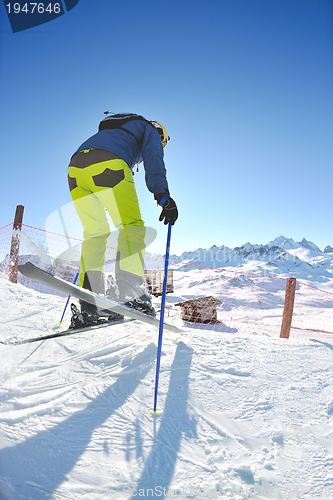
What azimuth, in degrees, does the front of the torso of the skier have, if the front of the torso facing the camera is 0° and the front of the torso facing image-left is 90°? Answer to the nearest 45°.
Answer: approximately 225°
